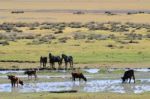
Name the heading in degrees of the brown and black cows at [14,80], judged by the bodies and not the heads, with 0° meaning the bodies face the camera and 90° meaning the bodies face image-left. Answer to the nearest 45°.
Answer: approximately 45°

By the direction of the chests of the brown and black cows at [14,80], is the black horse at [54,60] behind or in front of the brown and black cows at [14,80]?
behind
